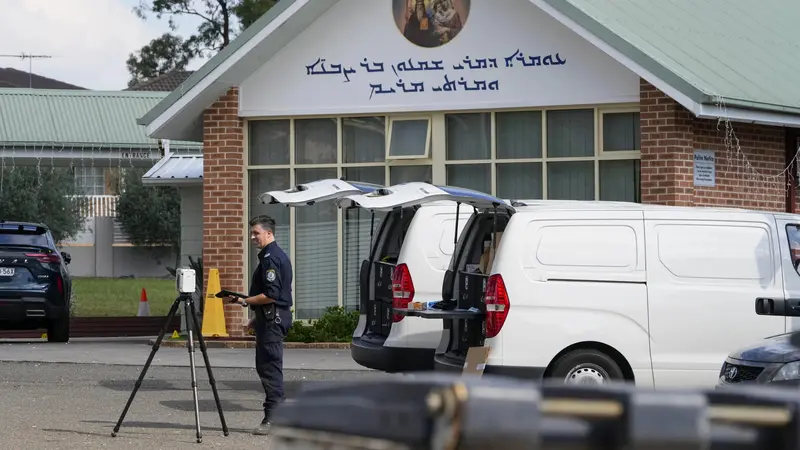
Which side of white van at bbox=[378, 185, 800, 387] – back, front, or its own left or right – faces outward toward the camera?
right

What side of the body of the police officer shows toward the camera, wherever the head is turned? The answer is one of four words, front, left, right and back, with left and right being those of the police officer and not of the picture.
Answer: left

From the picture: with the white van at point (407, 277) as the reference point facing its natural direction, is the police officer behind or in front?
behind

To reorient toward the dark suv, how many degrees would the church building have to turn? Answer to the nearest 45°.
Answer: approximately 90° to its right

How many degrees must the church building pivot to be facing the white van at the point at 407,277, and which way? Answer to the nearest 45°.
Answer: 0° — it already faces it

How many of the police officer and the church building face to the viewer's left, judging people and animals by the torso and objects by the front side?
1

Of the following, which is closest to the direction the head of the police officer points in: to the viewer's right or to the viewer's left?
to the viewer's left

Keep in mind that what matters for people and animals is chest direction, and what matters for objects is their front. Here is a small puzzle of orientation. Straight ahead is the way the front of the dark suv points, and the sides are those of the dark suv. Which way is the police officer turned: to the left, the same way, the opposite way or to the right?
to the left

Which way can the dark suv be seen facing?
away from the camera

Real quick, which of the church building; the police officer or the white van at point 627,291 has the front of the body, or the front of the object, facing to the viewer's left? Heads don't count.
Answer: the police officer
